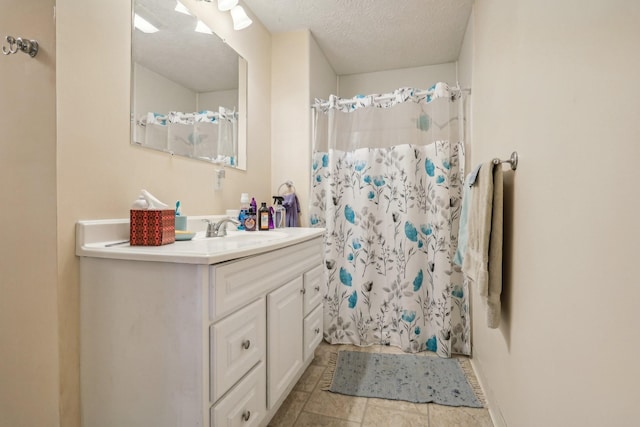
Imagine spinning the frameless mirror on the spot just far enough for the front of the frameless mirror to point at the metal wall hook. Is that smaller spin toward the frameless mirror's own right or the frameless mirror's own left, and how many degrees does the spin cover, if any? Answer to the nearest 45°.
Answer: approximately 90° to the frameless mirror's own right

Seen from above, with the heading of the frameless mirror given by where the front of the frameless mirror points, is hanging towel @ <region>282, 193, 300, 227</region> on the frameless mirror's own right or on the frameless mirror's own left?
on the frameless mirror's own left
